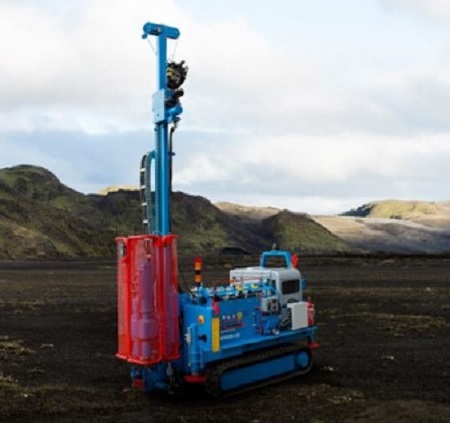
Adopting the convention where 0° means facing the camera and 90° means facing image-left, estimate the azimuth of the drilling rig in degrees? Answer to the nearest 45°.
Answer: approximately 45°
